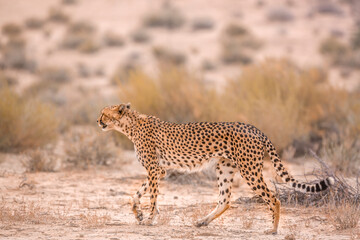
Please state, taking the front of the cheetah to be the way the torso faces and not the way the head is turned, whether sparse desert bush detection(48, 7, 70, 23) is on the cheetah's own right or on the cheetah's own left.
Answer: on the cheetah's own right

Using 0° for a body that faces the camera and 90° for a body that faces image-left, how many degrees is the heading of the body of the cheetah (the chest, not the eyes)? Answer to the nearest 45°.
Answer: approximately 90°

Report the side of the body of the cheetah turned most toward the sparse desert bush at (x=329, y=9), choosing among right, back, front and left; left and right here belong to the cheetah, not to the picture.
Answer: right

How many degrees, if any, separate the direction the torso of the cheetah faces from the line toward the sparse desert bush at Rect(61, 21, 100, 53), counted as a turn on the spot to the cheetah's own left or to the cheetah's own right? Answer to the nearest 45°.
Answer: approximately 90° to the cheetah's own right

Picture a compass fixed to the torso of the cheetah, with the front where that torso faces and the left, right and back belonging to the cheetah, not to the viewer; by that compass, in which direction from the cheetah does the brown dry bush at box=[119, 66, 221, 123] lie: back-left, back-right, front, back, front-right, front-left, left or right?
right

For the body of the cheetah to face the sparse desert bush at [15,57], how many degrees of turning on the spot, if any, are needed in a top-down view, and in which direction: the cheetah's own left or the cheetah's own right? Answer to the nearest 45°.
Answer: approximately 45° to the cheetah's own right

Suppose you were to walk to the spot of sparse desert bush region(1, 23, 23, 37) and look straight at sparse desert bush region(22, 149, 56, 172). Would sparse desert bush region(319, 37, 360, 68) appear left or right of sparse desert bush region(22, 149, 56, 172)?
left

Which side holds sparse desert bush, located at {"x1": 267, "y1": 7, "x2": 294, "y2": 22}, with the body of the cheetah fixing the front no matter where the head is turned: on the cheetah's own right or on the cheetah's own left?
on the cheetah's own right
